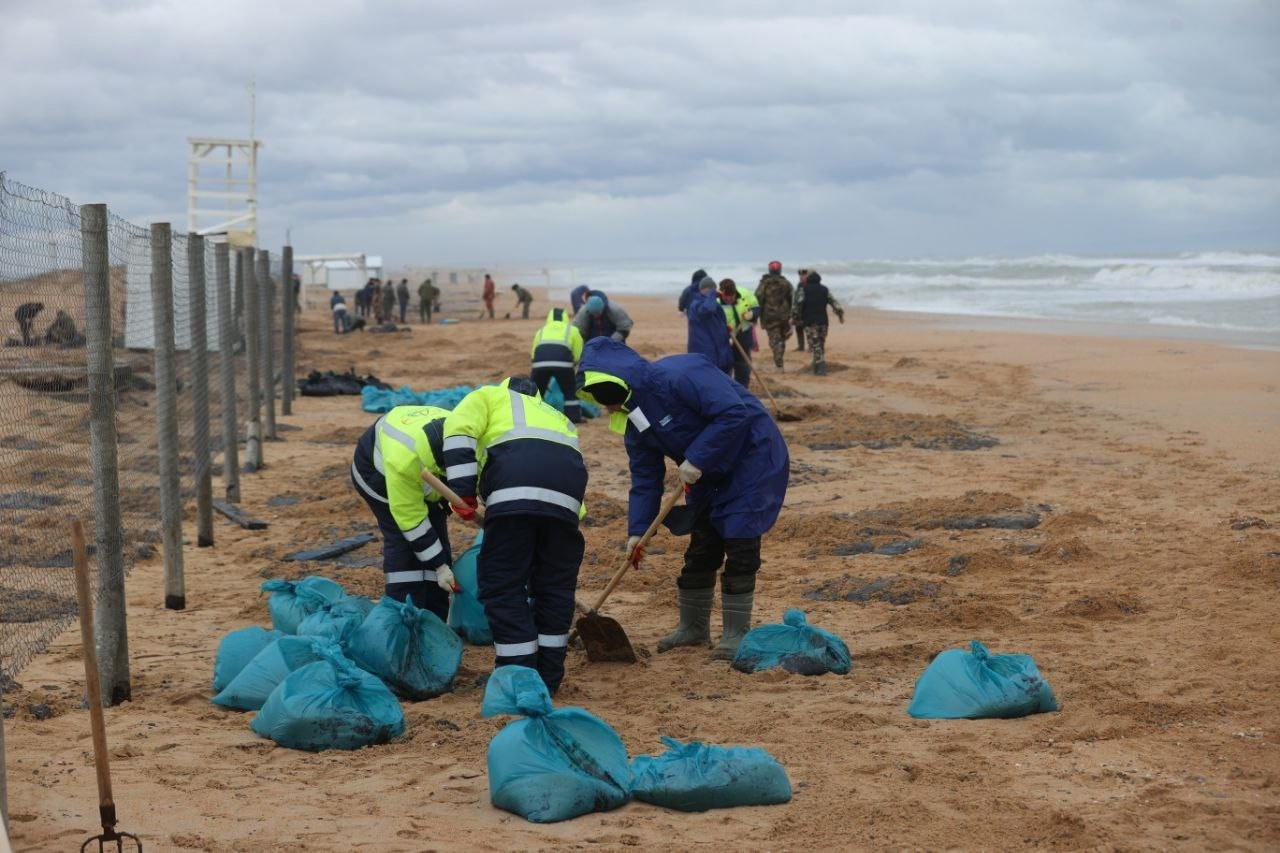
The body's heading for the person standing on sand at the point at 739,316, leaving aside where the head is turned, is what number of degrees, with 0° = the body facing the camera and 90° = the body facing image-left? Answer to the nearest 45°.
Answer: approximately 45°

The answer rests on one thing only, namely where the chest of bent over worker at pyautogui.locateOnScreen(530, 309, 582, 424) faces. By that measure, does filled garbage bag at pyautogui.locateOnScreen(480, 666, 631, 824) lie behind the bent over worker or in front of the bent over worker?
behind

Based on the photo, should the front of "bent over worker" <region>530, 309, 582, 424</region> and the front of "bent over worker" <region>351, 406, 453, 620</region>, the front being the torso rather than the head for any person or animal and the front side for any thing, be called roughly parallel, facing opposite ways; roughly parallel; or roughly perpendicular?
roughly perpendicular

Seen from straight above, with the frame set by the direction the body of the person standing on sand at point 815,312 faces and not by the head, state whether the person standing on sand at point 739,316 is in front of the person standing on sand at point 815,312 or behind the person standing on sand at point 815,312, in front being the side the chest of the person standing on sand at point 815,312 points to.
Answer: behind

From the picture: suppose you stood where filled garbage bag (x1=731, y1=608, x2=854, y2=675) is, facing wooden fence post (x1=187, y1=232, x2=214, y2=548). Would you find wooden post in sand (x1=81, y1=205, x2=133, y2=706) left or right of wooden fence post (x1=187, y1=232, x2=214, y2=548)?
left

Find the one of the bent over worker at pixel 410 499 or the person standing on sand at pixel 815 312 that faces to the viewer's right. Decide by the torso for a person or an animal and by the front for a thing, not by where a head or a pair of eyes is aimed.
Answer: the bent over worker

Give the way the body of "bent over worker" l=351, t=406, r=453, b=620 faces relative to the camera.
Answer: to the viewer's right

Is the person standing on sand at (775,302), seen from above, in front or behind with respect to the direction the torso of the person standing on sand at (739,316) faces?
behind

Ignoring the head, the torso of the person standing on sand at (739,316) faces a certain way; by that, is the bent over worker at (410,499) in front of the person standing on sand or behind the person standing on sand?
in front

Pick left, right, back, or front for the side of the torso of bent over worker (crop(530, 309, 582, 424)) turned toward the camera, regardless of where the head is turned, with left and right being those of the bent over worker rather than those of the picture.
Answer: back

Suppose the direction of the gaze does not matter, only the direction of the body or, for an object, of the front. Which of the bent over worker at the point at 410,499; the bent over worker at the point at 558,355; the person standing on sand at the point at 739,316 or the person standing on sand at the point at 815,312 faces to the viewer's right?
the bent over worker at the point at 410,499

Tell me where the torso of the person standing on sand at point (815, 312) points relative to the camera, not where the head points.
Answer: away from the camera

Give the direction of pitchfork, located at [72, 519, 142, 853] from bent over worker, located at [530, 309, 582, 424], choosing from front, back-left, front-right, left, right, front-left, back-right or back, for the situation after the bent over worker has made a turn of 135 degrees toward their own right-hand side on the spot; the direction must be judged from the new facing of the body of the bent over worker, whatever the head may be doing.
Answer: front-right
